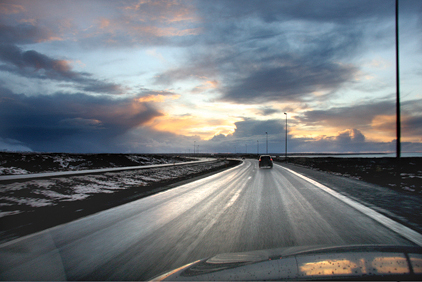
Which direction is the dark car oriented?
away from the camera
